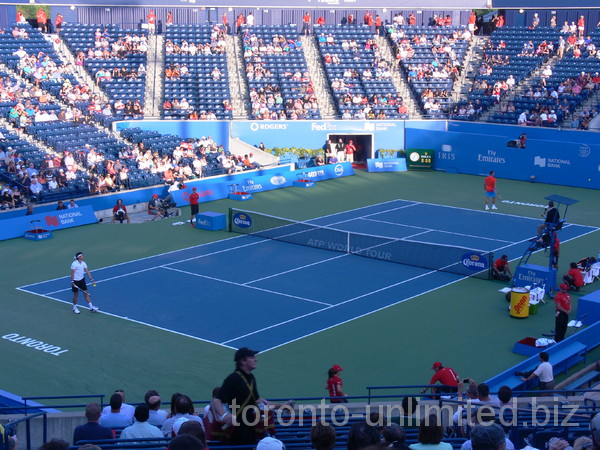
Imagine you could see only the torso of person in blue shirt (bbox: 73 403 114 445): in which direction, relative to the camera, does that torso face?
away from the camera

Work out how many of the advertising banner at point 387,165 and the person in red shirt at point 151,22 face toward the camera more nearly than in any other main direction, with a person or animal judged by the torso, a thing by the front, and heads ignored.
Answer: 2

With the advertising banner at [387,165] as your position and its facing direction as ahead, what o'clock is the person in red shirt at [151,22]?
The person in red shirt is roughly at 4 o'clock from the advertising banner.

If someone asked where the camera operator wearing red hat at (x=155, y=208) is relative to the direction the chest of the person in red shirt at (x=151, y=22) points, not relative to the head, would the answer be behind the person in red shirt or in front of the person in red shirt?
in front

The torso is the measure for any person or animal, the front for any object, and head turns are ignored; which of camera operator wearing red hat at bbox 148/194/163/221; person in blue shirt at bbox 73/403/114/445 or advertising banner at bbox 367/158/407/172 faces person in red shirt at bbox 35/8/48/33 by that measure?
the person in blue shirt

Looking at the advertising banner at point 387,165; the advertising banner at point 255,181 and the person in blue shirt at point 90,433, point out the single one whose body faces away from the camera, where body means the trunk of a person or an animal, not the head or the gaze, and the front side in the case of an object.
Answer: the person in blue shirt

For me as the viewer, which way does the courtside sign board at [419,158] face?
facing the viewer

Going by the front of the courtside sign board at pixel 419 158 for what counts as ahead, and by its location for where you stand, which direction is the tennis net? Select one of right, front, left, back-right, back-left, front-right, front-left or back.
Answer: front

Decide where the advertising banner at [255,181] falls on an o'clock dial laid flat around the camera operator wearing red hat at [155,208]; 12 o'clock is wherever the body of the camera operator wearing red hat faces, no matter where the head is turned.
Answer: The advertising banner is roughly at 9 o'clock from the camera operator wearing red hat.

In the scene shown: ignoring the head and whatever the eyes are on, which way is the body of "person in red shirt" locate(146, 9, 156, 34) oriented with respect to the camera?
toward the camera

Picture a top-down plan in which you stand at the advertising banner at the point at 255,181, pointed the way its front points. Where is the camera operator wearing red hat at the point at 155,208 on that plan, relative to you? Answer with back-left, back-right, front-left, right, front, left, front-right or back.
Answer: right

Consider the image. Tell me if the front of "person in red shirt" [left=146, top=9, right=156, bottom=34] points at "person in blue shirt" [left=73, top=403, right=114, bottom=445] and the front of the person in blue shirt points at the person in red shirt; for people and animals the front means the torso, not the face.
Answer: yes

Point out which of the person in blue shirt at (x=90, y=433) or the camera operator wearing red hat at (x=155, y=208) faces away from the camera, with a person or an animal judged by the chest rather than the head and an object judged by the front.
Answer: the person in blue shirt

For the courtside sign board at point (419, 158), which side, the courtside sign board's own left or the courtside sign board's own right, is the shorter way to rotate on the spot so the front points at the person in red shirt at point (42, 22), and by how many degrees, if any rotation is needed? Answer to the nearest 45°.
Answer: approximately 90° to the courtside sign board's own right

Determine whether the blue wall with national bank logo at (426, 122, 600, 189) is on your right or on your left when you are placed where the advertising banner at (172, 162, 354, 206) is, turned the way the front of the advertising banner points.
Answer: on your left

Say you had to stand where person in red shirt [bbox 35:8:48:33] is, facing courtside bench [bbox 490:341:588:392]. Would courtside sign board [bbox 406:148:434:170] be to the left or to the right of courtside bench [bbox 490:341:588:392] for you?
left

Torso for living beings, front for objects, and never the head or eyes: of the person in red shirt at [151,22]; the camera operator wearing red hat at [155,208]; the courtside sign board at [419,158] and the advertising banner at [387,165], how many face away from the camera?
0

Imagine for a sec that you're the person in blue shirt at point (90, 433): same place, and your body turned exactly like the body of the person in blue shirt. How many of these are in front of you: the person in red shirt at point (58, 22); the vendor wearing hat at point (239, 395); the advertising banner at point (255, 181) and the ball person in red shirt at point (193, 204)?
3

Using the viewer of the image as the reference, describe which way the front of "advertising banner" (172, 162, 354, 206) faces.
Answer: facing the viewer and to the right of the viewer

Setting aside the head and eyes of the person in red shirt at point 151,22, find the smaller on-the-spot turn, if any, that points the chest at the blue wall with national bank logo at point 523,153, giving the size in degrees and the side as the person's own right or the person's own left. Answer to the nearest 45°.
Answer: approximately 45° to the person's own left

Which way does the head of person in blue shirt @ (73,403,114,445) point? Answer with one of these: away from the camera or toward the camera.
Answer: away from the camera

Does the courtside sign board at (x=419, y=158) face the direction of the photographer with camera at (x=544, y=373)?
yes
